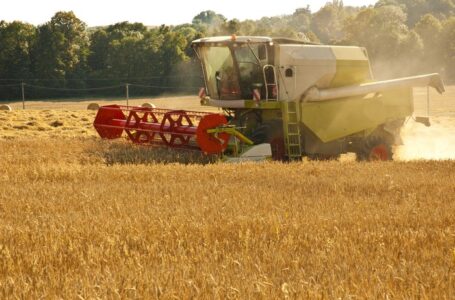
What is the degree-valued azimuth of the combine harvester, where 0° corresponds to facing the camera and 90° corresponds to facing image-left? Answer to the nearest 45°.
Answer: approximately 45°

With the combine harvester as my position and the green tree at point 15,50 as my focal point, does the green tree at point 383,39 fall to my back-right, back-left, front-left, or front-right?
front-right

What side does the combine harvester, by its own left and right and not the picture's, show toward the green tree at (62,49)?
right

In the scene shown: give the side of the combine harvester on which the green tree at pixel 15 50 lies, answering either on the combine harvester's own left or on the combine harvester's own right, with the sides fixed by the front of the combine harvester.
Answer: on the combine harvester's own right

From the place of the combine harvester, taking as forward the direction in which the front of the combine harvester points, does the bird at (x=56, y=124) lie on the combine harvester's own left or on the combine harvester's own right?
on the combine harvester's own right

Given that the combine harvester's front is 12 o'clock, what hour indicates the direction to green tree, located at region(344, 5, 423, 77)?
The green tree is roughly at 5 o'clock from the combine harvester.

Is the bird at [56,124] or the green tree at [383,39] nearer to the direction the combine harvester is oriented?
the bird

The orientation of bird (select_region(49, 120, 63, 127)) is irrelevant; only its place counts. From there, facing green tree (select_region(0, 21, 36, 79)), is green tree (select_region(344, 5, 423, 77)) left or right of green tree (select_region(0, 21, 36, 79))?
right
